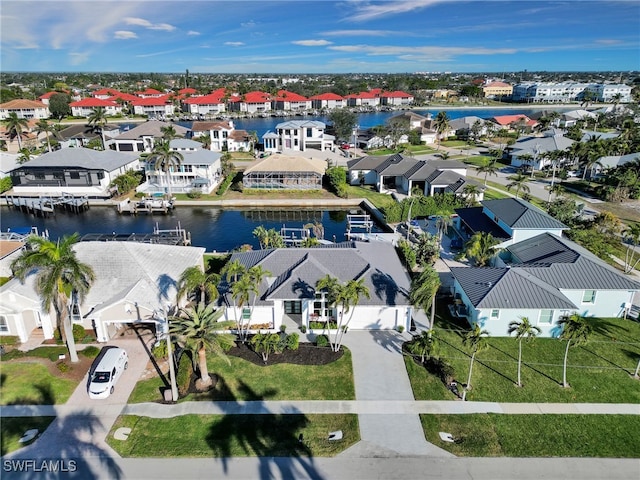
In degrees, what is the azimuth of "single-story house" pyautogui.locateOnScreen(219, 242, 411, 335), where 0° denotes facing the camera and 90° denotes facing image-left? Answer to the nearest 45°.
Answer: approximately 0°

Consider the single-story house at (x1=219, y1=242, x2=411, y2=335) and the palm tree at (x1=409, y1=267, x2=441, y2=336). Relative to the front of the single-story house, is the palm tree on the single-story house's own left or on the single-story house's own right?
on the single-story house's own left

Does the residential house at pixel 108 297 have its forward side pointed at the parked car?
yes

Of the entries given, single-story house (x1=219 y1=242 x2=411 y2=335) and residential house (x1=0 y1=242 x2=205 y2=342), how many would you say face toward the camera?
2

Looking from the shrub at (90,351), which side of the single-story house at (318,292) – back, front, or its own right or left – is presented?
right

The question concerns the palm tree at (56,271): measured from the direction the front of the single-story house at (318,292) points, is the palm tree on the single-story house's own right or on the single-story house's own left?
on the single-story house's own right

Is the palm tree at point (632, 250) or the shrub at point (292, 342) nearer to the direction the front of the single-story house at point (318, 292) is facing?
the shrub

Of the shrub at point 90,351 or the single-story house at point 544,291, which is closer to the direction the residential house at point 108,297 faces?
the shrub

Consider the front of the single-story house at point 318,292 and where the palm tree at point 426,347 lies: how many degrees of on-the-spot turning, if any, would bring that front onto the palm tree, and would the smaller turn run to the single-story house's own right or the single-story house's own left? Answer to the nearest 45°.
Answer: approximately 45° to the single-story house's own left

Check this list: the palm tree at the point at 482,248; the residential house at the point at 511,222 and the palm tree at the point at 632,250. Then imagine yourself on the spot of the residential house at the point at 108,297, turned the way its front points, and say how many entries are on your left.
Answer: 3
